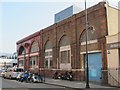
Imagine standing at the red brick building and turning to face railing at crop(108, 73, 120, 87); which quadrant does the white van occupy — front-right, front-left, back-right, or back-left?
back-right

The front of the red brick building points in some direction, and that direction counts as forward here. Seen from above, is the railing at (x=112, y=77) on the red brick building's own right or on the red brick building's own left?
on the red brick building's own left

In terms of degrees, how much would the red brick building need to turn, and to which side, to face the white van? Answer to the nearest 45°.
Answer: approximately 90° to its right

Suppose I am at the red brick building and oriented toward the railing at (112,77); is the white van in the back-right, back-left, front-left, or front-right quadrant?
back-right
